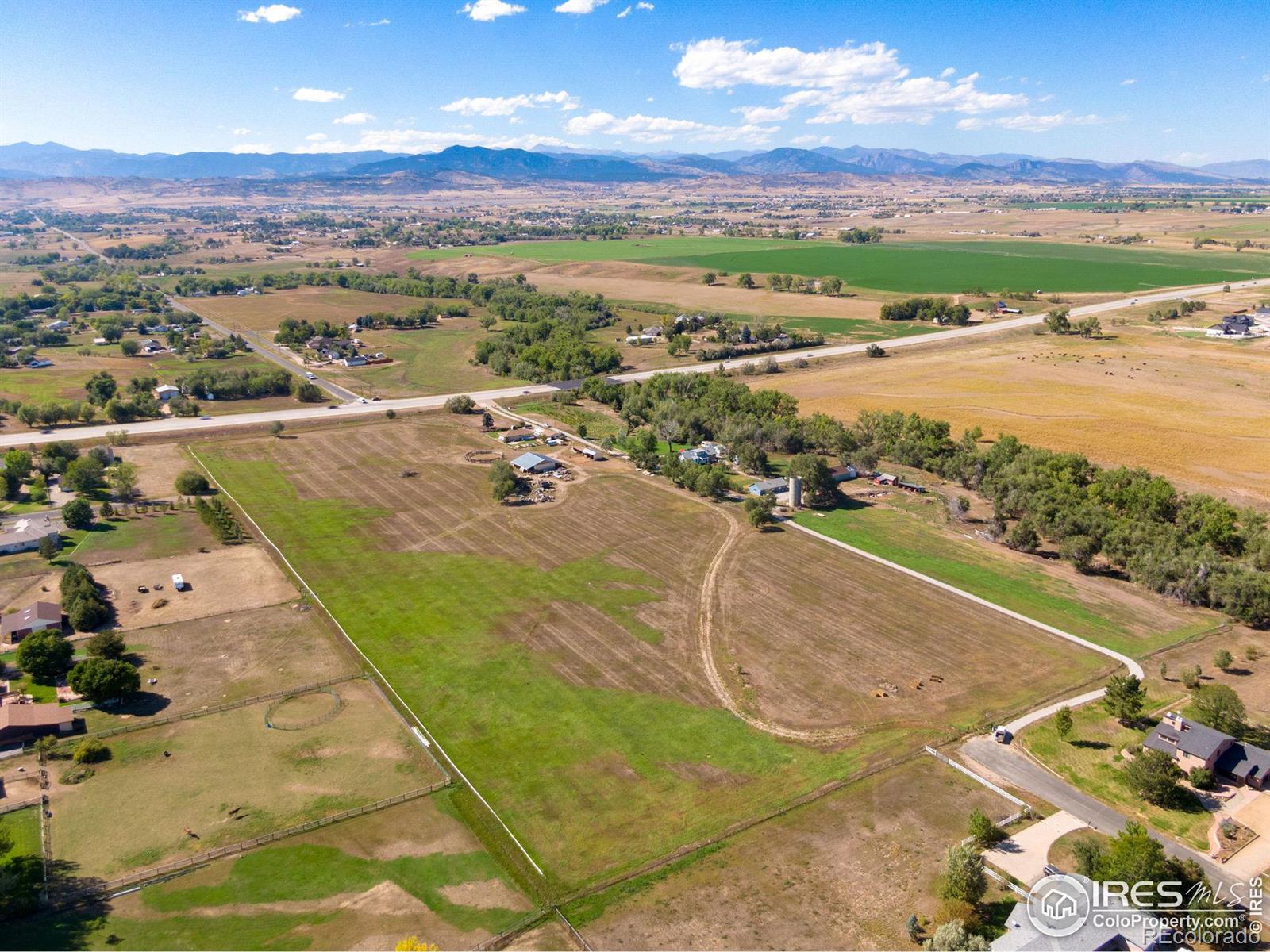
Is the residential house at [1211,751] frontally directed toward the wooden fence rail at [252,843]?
yes

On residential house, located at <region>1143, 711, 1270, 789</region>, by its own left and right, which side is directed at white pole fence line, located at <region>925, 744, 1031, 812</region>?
front

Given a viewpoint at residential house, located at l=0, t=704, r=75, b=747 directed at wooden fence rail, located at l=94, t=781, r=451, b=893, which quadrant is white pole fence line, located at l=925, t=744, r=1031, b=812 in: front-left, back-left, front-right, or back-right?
front-left
